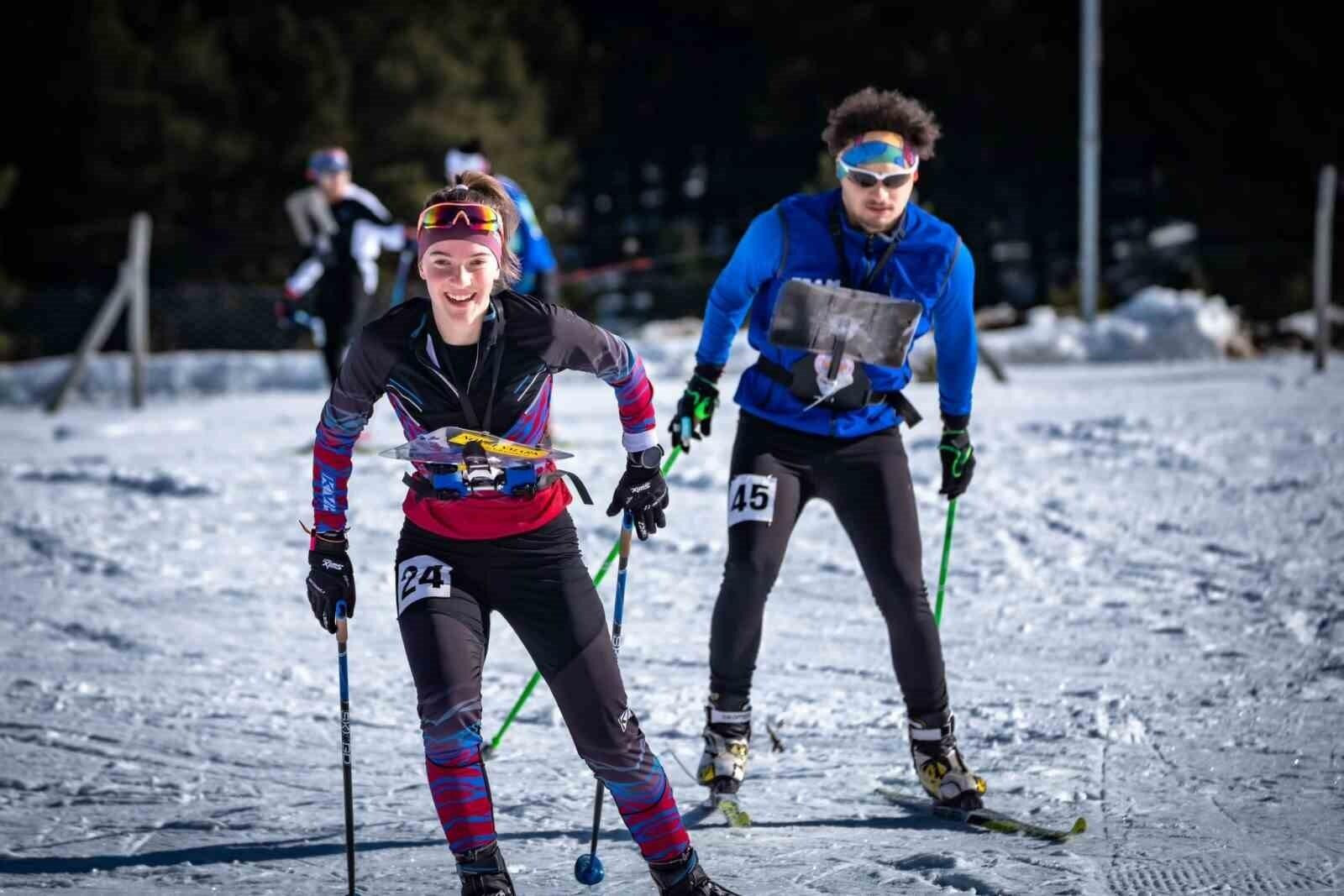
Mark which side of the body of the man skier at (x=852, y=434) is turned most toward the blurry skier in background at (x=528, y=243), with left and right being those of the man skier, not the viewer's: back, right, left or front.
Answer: back

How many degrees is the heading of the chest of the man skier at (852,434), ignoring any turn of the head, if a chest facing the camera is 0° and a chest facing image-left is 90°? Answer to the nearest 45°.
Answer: approximately 0°

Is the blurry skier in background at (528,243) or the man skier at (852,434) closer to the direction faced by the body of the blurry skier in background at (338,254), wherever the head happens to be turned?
the man skier

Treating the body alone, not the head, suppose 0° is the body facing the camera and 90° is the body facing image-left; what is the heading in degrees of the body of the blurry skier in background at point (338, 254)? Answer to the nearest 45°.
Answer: approximately 0°

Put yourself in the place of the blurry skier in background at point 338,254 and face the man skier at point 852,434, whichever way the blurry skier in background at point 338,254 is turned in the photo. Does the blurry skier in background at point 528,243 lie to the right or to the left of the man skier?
left

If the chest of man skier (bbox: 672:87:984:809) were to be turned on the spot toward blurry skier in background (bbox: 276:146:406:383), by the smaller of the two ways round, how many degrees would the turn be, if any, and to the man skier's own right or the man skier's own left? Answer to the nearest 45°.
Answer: approximately 135° to the man skier's own right
